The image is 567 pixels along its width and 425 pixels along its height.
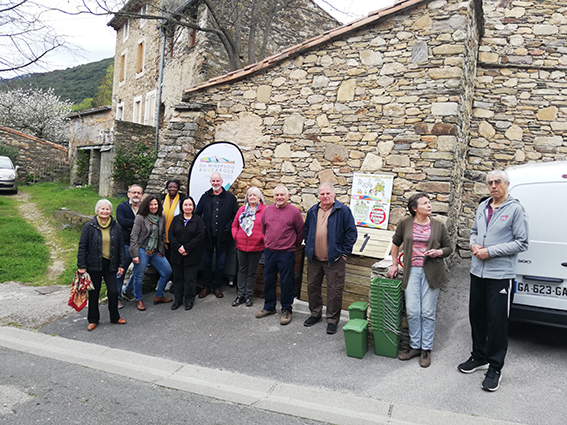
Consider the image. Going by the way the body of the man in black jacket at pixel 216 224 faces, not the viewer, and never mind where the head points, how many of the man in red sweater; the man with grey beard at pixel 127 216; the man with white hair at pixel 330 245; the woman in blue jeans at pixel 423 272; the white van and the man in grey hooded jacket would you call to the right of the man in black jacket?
1

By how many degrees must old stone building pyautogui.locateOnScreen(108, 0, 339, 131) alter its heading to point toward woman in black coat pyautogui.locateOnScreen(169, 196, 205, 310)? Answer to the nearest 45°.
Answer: approximately 45° to its left

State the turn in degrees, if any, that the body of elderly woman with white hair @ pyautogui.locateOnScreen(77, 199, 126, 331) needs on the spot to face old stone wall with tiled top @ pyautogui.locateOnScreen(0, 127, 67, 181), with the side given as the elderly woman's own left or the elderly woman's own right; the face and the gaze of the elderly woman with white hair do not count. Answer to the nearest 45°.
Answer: approximately 180°

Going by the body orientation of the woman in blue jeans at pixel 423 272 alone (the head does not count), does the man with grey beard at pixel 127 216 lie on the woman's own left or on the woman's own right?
on the woman's own right

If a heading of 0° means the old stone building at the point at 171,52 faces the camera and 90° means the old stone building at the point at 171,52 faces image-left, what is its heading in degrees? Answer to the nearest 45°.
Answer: approximately 45°

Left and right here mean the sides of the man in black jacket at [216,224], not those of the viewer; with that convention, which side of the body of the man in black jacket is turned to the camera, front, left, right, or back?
front

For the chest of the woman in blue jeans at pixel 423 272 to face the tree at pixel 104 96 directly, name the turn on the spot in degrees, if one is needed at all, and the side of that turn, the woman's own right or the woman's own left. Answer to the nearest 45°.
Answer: approximately 135° to the woman's own right

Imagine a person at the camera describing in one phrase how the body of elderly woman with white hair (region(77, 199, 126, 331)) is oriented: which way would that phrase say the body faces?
toward the camera

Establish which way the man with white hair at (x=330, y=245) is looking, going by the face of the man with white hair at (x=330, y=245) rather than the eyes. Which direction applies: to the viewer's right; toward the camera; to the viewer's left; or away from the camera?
toward the camera

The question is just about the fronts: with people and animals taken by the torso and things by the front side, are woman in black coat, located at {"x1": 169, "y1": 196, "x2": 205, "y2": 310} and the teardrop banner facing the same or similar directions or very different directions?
same or similar directions

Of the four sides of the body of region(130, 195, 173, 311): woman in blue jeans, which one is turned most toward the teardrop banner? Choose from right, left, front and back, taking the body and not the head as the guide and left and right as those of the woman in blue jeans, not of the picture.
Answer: left

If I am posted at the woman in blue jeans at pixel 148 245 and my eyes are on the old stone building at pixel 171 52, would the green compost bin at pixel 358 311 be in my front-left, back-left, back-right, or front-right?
back-right
